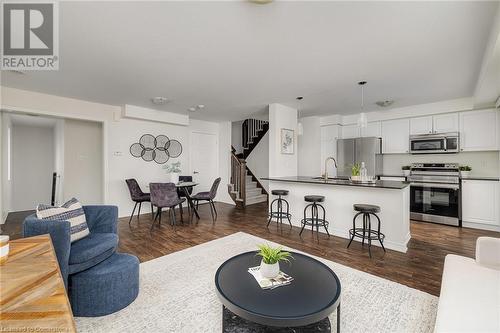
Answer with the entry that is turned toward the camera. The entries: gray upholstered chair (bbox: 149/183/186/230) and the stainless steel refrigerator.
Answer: the stainless steel refrigerator

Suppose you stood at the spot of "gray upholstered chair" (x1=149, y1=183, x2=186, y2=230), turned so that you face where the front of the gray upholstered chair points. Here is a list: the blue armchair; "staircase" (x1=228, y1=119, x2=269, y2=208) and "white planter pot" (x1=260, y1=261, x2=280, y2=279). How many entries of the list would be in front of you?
1

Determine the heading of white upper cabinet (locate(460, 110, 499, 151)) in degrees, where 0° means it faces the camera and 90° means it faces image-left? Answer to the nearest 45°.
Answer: approximately 0°

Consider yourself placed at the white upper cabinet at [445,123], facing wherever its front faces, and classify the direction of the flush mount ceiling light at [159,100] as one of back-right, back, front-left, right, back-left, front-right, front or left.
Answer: front-right

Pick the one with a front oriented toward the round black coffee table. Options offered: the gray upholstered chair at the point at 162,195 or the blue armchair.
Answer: the blue armchair

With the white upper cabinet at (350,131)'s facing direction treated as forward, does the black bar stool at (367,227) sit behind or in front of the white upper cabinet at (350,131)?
in front

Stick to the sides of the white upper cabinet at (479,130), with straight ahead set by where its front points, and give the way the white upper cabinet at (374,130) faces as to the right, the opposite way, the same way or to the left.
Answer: the same way

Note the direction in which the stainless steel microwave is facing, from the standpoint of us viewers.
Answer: facing the viewer

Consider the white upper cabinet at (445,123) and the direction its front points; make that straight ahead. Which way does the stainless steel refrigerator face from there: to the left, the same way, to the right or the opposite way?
the same way

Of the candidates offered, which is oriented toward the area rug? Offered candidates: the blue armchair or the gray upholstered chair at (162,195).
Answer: the blue armchair

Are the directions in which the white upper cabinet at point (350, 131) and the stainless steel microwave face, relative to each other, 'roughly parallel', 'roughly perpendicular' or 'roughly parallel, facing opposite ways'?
roughly parallel

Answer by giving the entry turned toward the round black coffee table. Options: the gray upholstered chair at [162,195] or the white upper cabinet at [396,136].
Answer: the white upper cabinet

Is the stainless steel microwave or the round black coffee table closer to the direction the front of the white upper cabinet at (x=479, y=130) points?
the round black coffee table

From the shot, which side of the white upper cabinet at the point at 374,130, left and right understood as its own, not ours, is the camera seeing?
front

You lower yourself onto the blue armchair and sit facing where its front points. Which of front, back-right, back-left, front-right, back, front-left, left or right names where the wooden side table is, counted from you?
front-right

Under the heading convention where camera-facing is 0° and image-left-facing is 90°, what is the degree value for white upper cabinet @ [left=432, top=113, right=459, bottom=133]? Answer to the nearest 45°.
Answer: approximately 0°

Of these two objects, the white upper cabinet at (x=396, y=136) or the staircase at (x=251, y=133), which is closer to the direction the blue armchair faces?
the white upper cabinet

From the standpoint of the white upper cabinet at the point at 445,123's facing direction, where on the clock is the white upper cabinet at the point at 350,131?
the white upper cabinet at the point at 350,131 is roughly at 3 o'clock from the white upper cabinet at the point at 445,123.

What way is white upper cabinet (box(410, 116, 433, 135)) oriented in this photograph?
toward the camera

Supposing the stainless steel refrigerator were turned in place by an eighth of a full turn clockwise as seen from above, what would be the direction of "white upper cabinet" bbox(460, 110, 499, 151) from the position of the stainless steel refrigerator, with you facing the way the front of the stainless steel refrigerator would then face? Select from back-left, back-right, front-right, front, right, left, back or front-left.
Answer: back-left

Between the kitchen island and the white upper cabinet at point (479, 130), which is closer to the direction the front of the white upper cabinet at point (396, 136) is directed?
the kitchen island
